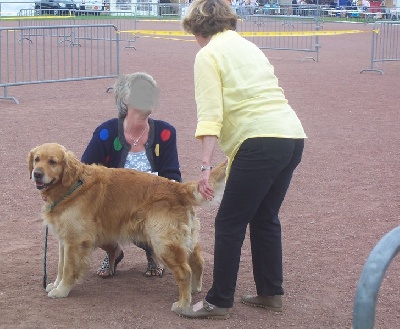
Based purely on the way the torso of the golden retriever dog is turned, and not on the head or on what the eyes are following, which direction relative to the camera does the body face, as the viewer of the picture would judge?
to the viewer's left

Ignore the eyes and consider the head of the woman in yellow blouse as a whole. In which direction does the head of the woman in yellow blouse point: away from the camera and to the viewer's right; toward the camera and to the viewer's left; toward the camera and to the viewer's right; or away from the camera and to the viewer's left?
away from the camera and to the viewer's left

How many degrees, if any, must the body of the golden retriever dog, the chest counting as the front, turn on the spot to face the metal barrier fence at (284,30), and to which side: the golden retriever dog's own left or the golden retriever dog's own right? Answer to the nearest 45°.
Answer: approximately 90° to the golden retriever dog's own right

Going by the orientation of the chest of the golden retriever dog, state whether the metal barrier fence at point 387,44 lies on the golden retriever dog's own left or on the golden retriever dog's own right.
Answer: on the golden retriever dog's own right

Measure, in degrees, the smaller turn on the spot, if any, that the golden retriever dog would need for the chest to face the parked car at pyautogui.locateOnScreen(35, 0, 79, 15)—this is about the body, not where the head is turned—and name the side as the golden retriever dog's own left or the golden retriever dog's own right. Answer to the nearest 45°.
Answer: approximately 90° to the golden retriever dog's own right

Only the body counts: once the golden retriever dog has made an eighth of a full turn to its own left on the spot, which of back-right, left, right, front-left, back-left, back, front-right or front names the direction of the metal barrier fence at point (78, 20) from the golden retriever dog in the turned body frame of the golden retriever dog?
back-right
